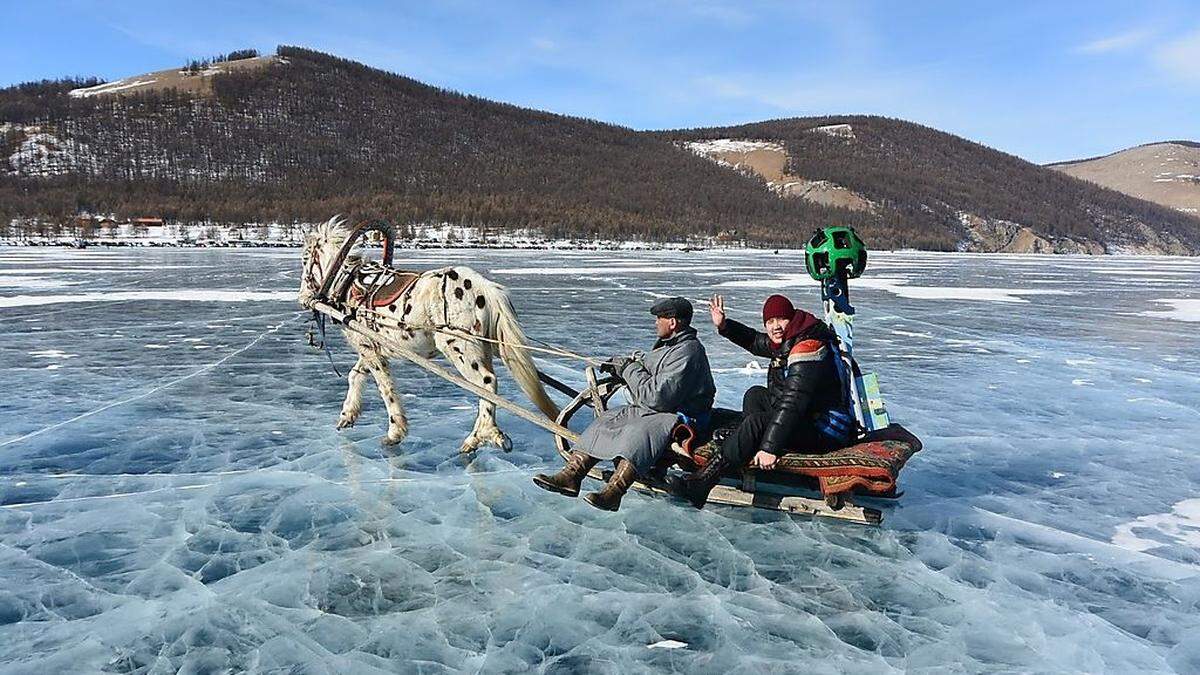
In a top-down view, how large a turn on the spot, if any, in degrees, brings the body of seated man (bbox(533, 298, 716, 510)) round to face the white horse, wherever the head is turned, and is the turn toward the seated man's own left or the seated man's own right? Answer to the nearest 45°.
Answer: approximately 45° to the seated man's own right

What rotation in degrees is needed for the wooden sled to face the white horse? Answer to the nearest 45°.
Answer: approximately 45° to its right

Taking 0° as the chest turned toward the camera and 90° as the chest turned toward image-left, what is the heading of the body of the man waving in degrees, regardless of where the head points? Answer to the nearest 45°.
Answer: approximately 90°

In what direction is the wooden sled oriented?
to the viewer's left

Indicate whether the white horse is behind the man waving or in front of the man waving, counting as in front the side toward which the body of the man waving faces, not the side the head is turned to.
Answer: in front

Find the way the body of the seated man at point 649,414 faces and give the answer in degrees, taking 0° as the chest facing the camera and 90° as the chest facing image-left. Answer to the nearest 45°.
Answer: approximately 90°
